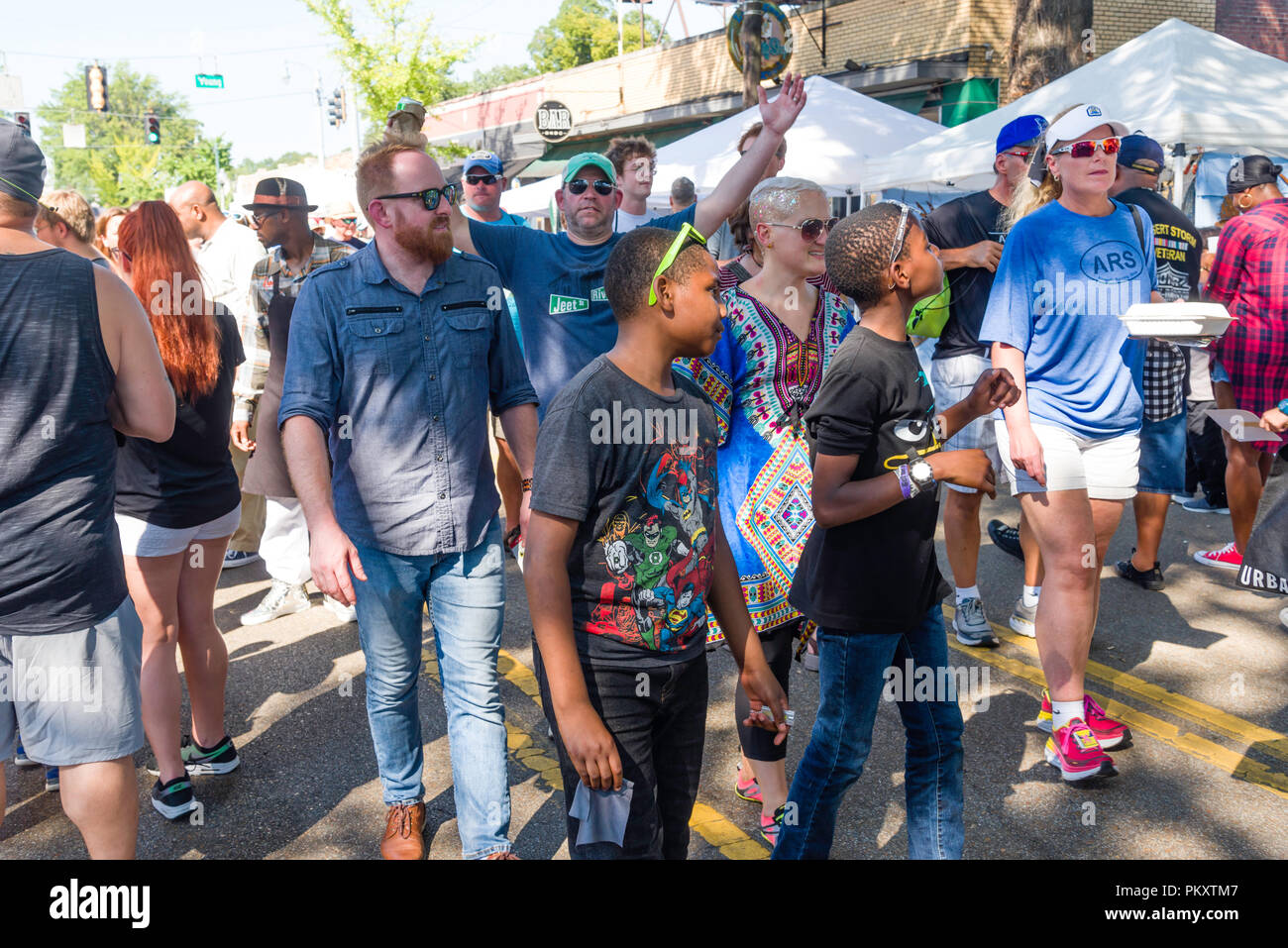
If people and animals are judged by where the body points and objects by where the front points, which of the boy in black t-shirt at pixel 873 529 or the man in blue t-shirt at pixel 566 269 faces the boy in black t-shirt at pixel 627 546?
the man in blue t-shirt

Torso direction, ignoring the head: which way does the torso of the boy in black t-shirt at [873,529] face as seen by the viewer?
to the viewer's right

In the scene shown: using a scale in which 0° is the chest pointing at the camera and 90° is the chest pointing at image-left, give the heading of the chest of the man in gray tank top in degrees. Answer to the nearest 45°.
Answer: approximately 180°

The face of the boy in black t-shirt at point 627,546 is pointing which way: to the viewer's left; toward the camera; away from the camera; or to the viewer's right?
to the viewer's right

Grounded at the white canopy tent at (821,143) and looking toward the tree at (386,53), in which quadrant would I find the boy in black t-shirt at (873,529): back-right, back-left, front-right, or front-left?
back-left

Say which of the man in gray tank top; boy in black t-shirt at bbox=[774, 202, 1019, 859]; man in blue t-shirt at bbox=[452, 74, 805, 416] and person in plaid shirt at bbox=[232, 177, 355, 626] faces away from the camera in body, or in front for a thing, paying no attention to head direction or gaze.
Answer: the man in gray tank top

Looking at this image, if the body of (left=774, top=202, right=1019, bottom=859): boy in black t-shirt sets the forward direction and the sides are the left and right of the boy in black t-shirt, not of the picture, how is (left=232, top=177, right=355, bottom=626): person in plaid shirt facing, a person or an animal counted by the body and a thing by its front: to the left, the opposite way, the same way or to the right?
to the right

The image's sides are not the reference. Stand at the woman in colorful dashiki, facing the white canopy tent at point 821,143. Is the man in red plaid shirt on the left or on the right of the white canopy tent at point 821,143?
right

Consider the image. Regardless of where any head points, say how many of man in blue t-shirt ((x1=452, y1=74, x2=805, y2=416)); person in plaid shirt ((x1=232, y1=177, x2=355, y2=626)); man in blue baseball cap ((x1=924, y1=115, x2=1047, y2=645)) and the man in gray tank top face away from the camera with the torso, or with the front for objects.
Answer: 1

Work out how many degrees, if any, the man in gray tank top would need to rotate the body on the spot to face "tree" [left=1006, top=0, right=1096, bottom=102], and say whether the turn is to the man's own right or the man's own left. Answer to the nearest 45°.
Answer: approximately 45° to the man's own right

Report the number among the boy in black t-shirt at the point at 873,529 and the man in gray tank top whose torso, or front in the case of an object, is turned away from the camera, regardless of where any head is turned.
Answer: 1

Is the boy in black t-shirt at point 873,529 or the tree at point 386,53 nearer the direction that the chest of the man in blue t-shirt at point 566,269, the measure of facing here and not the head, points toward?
the boy in black t-shirt

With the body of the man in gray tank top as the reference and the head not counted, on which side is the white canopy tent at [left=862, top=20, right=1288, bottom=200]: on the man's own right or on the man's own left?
on the man's own right
